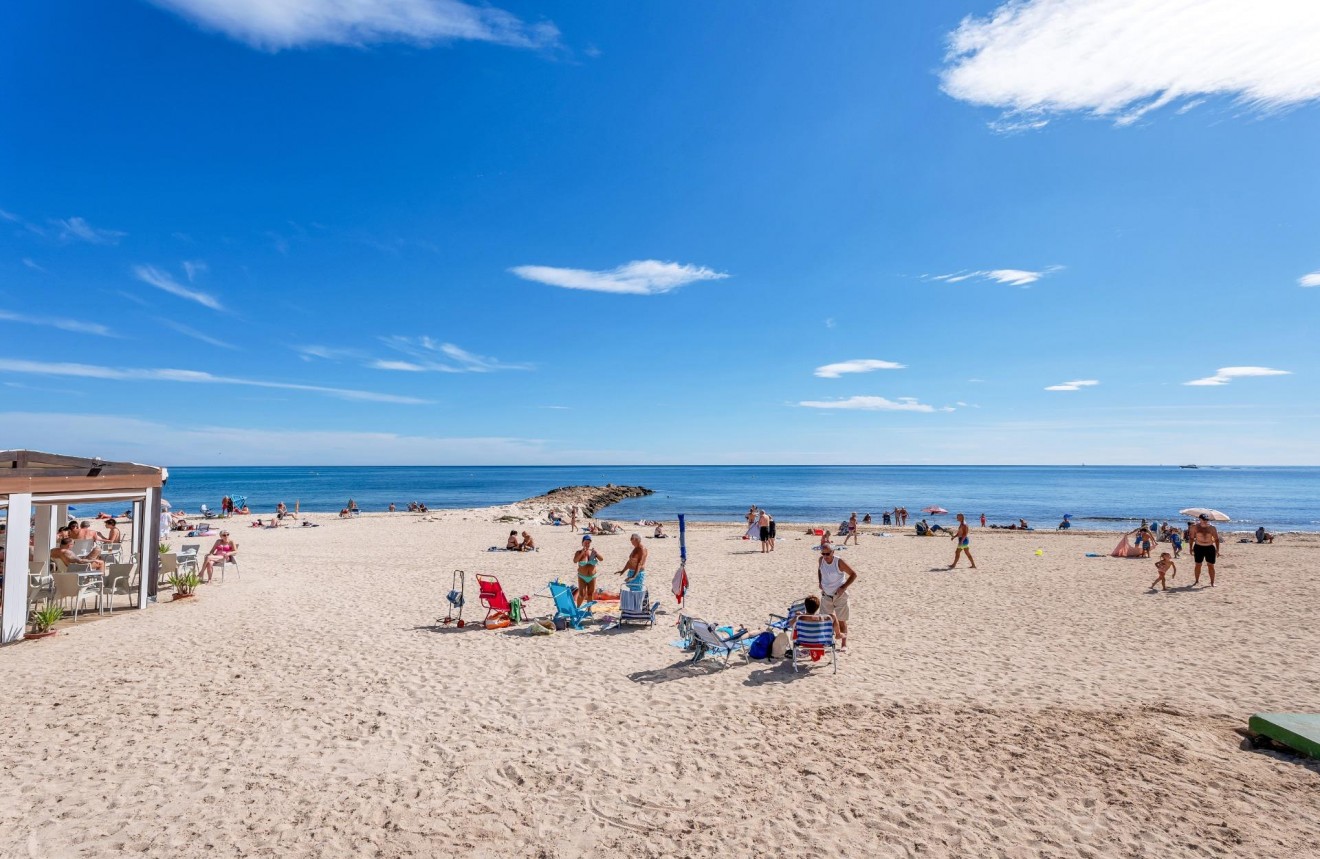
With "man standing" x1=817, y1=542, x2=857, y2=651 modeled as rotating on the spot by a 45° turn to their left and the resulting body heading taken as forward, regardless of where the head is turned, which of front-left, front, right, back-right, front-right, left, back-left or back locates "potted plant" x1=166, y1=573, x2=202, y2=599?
right

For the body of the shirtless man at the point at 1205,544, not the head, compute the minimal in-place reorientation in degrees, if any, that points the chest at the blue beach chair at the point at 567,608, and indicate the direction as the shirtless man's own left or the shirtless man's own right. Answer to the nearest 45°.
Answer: approximately 45° to the shirtless man's own right

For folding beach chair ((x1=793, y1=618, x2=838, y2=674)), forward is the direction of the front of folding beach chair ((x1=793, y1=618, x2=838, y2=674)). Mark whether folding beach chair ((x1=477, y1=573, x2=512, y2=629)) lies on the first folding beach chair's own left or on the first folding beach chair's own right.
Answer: on the first folding beach chair's own left

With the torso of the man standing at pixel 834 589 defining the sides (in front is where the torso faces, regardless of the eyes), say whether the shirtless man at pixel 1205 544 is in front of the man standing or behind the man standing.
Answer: behind

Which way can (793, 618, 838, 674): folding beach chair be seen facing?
away from the camera

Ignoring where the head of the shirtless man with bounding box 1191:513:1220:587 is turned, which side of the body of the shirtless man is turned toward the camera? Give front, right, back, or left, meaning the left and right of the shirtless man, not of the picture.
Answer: front

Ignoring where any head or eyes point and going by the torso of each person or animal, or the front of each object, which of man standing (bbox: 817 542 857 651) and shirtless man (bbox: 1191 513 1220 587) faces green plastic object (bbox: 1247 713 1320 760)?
the shirtless man

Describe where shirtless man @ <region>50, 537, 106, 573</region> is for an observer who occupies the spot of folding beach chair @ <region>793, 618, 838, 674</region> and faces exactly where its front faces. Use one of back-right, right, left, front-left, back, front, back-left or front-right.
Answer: left

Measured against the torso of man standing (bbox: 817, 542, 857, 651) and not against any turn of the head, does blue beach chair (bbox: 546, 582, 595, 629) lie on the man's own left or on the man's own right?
on the man's own right

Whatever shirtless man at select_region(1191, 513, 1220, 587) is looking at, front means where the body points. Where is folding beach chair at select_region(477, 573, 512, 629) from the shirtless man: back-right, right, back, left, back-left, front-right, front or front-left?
front-right

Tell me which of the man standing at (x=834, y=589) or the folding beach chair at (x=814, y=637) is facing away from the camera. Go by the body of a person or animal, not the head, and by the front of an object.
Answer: the folding beach chair

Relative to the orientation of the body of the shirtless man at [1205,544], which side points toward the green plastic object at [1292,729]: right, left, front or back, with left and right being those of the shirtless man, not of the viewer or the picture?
front

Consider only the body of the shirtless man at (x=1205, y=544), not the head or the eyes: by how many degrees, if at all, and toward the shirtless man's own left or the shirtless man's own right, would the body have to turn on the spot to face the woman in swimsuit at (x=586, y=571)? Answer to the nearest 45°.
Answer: approximately 45° to the shirtless man's own right

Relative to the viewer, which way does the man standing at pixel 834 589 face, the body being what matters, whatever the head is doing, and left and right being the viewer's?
facing the viewer and to the left of the viewer

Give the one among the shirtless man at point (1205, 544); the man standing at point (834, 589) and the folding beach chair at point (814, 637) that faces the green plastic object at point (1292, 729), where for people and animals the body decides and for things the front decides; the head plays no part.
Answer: the shirtless man
